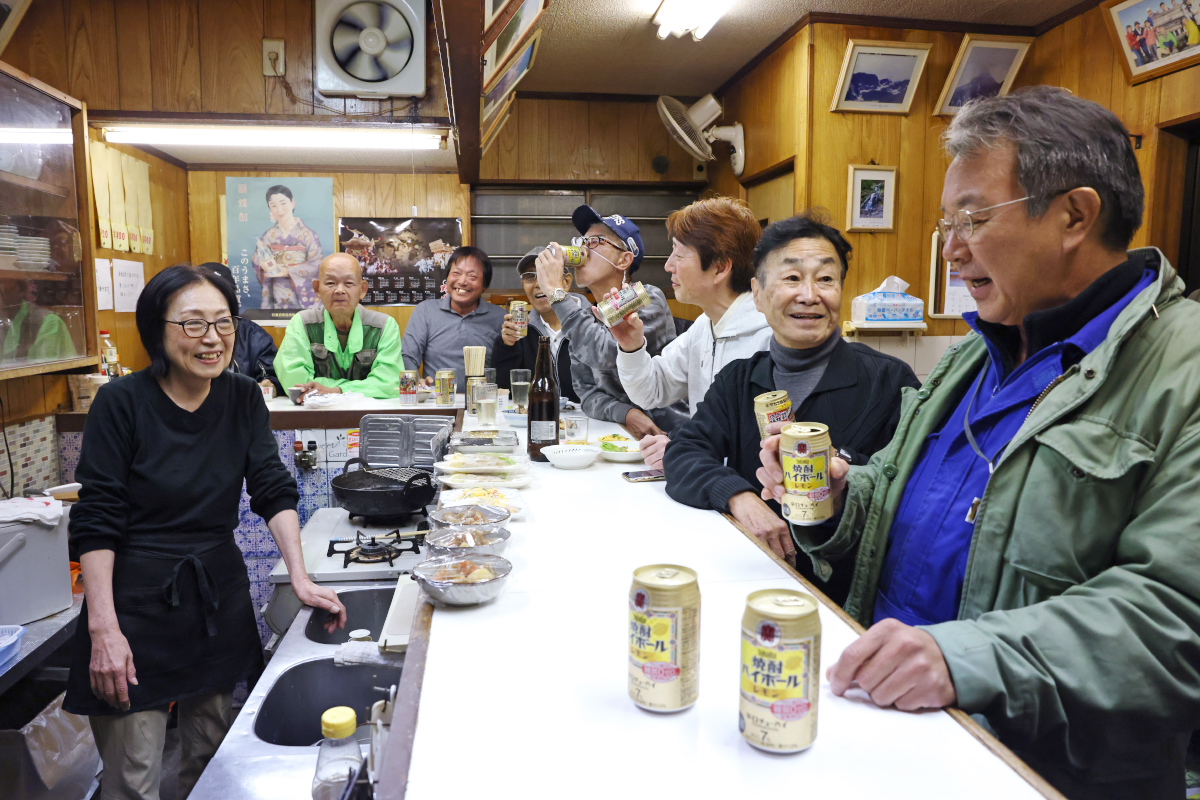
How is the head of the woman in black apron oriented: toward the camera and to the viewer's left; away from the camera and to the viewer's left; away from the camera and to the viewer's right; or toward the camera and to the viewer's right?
toward the camera and to the viewer's right

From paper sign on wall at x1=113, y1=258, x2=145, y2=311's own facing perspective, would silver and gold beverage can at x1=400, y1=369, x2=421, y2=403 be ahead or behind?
ahead

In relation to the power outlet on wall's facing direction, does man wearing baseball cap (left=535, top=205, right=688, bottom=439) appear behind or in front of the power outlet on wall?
in front

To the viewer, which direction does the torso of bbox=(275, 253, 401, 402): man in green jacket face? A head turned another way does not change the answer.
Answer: toward the camera

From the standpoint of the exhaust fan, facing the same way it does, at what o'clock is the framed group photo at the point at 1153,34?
The framed group photo is roughly at 10 o'clock from the exhaust fan.

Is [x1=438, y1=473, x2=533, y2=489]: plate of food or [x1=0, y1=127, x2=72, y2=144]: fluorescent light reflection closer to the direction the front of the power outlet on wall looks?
the plate of food

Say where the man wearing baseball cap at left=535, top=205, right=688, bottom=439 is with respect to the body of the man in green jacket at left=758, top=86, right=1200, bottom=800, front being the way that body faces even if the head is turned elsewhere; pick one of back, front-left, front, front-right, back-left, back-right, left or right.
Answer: right

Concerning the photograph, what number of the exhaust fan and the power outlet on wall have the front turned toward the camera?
2

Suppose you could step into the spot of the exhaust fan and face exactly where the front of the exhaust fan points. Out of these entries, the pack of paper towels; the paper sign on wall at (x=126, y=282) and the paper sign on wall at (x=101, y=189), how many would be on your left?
1

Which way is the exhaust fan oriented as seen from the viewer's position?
toward the camera

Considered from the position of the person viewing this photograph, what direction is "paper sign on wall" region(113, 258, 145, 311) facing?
facing the viewer and to the right of the viewer
